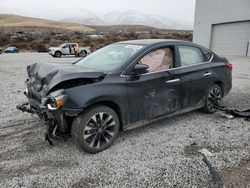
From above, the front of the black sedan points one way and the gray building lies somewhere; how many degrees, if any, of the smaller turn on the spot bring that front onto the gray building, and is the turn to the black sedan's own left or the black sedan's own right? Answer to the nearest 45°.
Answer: approximately 180°

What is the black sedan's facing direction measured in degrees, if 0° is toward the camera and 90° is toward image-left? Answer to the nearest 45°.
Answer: approximately 45°
